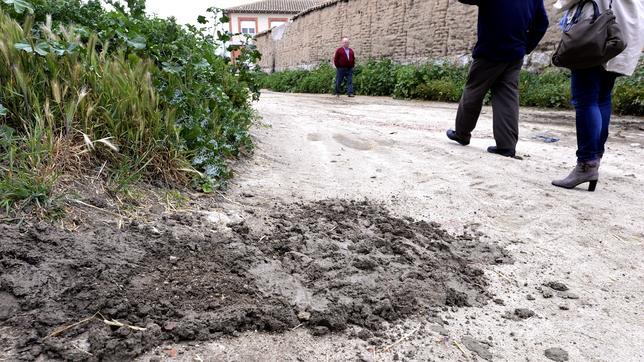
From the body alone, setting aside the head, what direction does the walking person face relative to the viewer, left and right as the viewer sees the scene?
facing to the left of the viewer

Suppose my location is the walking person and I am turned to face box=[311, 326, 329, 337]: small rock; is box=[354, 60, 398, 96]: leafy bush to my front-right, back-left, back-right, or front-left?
back-right

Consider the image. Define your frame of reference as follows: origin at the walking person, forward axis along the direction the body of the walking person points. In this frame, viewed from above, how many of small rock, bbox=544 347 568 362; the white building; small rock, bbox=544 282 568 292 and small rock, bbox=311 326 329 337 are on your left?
3

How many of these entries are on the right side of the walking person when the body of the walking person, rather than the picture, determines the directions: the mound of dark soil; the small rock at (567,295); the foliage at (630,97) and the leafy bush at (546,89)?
2

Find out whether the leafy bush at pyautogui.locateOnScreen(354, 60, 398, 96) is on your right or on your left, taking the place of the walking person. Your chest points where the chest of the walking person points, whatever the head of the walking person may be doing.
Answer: on your right

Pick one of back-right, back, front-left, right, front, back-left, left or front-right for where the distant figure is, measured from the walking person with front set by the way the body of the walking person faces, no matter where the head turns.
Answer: front-right

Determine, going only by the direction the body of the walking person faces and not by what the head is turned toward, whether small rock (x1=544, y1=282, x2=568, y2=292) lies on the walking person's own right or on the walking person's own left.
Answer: on the walking person's own left

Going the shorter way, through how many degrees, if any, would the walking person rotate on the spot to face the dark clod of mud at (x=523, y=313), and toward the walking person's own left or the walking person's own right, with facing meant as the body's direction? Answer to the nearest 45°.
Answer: approximately 90° to the walking person's own left

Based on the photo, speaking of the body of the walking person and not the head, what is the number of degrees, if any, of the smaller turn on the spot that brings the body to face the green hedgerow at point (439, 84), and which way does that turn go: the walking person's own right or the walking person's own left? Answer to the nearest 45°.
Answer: approximately 45° to the walking person's own right

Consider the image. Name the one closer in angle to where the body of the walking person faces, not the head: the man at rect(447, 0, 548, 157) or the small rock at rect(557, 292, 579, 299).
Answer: the man

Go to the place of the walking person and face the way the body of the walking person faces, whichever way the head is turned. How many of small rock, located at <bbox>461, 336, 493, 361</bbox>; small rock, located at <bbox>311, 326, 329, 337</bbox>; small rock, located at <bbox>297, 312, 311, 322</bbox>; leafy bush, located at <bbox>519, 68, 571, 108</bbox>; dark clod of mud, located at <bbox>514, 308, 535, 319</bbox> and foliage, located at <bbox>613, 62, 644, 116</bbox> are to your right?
2

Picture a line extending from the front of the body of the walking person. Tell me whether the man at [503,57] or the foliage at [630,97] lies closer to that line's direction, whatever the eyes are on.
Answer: the man

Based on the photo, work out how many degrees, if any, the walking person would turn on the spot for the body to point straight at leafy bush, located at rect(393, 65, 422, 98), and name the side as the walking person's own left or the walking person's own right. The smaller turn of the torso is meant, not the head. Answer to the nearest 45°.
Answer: approximately 45° to the walking person's own right

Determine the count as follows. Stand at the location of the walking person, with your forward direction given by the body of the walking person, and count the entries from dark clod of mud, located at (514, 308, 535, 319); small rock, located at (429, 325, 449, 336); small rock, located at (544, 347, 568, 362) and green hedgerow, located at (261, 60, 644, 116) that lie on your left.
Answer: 3

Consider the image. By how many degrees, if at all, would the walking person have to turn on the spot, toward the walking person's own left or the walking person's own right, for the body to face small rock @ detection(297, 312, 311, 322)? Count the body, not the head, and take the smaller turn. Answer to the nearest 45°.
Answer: approximately 90° to the walking person's own left

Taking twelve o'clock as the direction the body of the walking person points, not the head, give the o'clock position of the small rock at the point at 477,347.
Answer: The small rock is roughly at 9 o'clock from the walking person.

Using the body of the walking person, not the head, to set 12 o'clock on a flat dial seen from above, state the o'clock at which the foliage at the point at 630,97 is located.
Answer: The foliage is roughly at 3 o'clock from the walking person.
